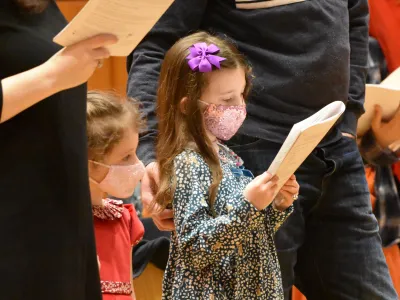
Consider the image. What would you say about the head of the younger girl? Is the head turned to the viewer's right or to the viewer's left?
to the viewer's right

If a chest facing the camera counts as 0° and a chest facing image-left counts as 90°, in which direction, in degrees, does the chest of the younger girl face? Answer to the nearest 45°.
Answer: approximately 270°

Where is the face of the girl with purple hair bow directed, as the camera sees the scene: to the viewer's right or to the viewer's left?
to the viewer's right
